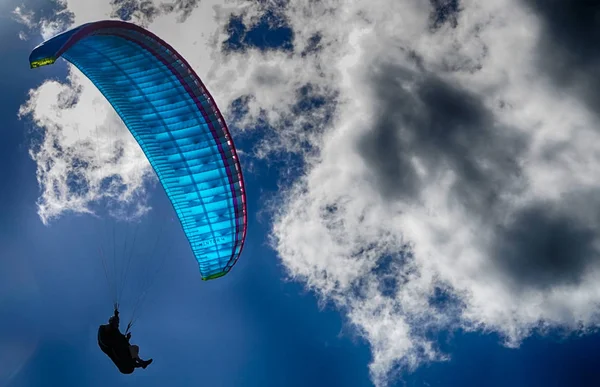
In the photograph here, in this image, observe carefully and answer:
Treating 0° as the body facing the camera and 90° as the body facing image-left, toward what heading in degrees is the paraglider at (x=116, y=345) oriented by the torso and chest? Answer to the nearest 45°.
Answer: approximately 270°
